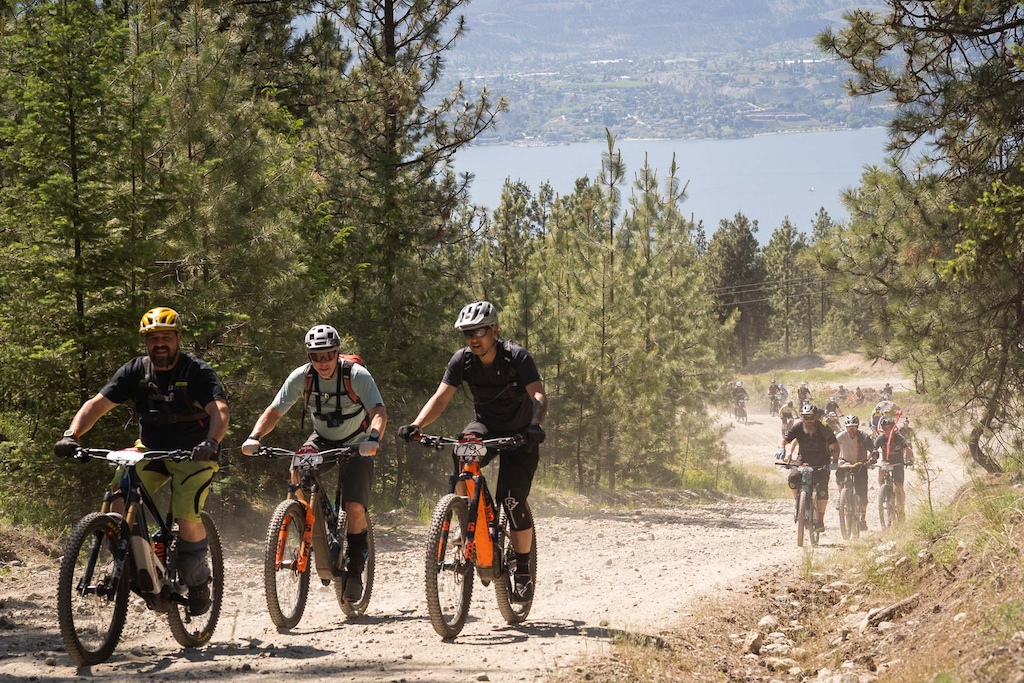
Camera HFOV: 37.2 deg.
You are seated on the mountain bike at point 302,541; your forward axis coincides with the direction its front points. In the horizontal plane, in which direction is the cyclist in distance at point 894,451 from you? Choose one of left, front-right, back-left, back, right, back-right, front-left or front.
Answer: back

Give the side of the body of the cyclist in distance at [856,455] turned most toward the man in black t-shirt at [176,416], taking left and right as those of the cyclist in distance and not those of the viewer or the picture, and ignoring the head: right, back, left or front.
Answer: front

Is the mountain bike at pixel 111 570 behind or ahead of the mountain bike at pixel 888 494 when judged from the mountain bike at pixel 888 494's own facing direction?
ahead

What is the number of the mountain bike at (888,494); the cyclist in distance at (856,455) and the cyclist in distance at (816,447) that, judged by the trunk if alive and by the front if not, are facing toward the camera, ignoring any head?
3

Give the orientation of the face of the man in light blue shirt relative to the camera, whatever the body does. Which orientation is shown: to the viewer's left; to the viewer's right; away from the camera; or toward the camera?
toward the camera

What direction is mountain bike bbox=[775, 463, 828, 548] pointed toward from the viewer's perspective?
toward the camera

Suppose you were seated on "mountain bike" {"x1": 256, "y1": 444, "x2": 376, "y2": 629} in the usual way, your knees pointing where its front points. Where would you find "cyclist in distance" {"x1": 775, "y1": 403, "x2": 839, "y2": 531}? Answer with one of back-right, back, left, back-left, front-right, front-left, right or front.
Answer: back

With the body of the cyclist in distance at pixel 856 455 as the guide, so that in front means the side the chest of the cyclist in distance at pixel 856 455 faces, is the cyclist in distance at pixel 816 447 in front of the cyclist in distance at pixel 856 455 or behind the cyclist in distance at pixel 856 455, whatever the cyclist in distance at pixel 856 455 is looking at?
in front

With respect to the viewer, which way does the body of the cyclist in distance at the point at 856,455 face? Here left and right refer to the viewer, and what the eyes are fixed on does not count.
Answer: facing the viewer

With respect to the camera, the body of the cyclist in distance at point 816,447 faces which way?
toward the camera

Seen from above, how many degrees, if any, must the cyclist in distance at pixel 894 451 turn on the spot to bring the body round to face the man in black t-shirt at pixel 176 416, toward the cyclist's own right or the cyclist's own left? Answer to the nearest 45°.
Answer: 0° — they already face them

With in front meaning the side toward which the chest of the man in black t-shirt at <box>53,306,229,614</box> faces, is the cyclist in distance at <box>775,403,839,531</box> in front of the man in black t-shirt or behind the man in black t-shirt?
behind

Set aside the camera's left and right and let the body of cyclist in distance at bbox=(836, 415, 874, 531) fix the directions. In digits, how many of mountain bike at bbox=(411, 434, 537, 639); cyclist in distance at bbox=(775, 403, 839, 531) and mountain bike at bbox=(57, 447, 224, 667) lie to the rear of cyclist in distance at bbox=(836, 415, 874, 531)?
0

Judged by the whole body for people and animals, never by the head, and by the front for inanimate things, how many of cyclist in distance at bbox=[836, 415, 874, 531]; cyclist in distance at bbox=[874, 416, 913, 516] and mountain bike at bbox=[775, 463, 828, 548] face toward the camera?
3

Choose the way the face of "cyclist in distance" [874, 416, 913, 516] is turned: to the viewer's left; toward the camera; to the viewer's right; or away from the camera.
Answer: toward the camera

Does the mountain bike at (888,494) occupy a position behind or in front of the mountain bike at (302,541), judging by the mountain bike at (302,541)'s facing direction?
behind

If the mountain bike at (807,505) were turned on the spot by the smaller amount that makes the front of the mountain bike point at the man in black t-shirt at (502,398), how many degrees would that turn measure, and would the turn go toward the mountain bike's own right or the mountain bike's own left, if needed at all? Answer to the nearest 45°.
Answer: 0° — it already faces them

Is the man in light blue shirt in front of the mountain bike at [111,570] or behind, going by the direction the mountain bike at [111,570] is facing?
behind
